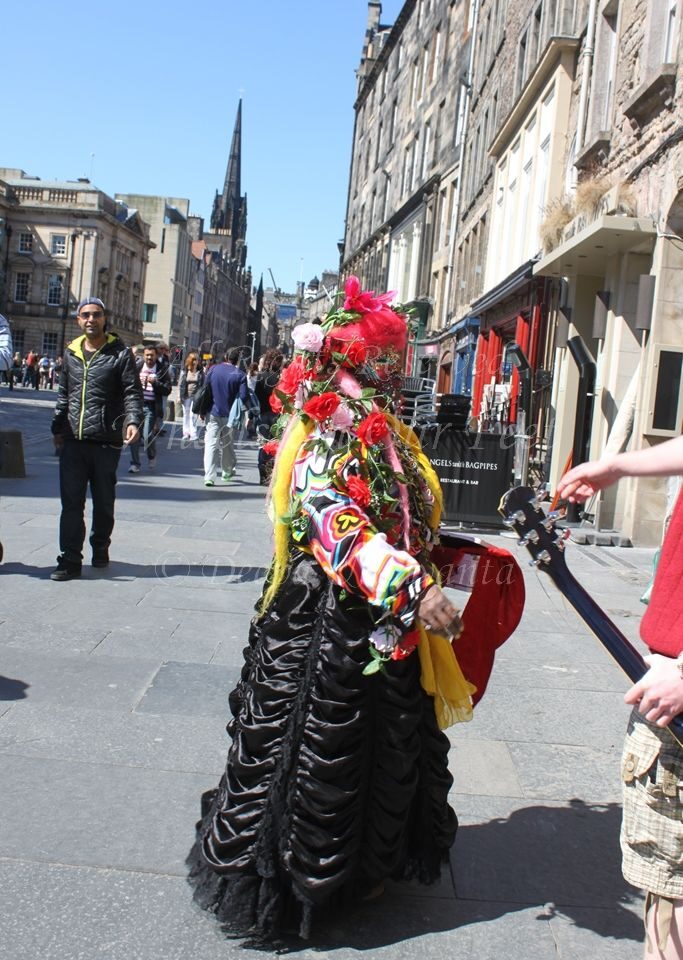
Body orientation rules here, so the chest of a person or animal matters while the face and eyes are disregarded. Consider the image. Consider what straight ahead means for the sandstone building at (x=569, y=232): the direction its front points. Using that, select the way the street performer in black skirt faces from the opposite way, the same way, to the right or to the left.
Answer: the opposite way

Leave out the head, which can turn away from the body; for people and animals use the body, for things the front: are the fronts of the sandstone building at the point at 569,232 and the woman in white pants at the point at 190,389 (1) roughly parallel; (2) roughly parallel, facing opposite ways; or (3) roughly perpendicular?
roughly perpendicular

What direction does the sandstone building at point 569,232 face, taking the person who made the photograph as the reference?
facing to the left of the viewer

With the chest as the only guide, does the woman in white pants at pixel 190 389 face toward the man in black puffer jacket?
yes

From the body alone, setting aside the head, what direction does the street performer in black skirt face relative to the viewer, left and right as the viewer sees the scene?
facing to the right of the viewer

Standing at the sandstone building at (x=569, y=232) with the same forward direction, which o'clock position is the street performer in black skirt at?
The street performer in black skirt is roughly at 9 o'clock from the sandstone building.

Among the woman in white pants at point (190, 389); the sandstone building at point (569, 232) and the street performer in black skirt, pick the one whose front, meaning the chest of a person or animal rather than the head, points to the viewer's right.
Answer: the street performer in black skirt

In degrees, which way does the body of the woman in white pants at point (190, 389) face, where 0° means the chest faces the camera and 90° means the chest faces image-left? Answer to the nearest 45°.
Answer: approximately 0°
